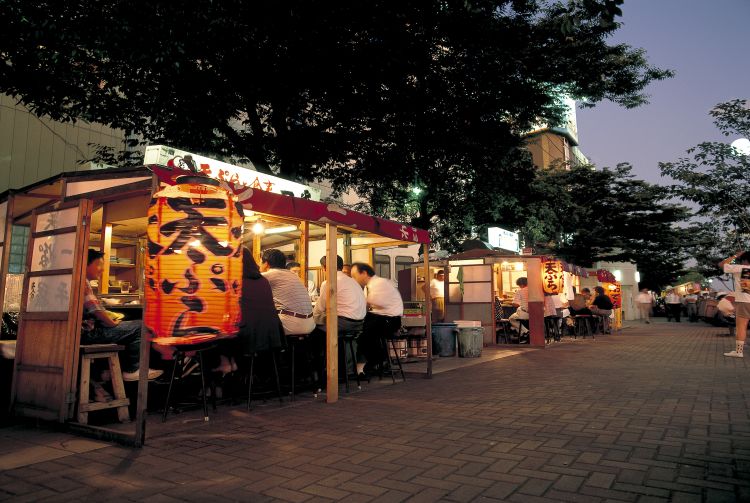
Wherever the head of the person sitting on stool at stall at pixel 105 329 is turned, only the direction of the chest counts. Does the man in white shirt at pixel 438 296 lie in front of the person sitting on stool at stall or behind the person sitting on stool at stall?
in front

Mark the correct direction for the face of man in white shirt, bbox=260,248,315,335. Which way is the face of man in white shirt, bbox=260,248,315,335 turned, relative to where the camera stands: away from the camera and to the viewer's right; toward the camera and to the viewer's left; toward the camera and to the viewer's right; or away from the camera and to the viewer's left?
away from the camera and to the viewer's left

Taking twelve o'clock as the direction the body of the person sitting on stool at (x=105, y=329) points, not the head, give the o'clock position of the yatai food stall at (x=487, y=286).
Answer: The yatai food stall is roughly at 11 o'clock from the person sitting on stool.

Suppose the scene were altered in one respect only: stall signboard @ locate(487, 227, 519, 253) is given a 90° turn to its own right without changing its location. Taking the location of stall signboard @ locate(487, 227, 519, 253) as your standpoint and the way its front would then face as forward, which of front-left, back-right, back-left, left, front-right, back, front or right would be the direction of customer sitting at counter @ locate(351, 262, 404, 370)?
front-left

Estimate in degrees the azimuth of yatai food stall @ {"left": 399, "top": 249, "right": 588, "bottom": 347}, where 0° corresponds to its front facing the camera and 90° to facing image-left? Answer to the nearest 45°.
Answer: approximately 315°

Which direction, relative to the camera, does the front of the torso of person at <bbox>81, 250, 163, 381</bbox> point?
to the viewer's right

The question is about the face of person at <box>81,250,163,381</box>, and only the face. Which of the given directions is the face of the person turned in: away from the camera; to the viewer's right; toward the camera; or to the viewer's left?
to the viewer's right

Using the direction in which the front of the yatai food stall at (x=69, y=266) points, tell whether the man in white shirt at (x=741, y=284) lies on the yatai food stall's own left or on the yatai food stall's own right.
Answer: on the yatai food stall's own left

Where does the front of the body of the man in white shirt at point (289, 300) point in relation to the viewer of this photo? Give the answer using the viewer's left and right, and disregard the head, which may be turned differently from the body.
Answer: facing away from the viewer and to the left of the viewer

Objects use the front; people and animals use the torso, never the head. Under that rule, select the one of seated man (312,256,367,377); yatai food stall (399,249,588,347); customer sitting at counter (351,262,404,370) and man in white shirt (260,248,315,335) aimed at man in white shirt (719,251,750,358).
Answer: the yatai food stall

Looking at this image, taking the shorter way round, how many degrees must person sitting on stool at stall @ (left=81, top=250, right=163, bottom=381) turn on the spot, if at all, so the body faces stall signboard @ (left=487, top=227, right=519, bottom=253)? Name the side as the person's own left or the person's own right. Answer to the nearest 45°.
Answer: approximately 45° to the person's own left

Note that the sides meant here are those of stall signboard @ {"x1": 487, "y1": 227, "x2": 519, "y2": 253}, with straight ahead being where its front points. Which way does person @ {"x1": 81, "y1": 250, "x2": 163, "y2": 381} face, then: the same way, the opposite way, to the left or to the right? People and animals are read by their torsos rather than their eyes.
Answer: to the left

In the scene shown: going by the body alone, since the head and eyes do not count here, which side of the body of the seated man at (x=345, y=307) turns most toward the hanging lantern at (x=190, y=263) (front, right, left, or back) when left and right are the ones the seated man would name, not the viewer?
left

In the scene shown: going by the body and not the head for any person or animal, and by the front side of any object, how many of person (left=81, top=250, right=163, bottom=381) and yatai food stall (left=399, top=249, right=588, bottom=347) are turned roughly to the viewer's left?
0
